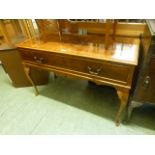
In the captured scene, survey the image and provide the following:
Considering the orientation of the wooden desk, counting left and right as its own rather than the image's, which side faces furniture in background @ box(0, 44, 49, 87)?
right

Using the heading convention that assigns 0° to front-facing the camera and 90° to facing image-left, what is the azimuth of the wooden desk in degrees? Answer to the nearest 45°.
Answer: approximately 45°
